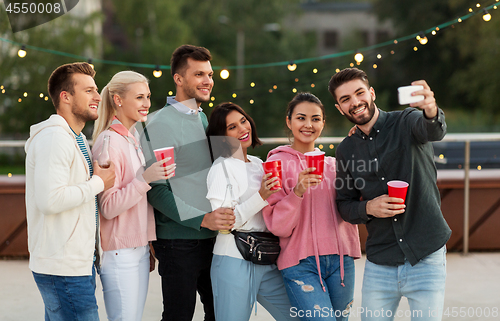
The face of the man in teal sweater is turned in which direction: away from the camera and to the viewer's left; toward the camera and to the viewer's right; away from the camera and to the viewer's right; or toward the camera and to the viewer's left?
toward the camera and to the viewer's right

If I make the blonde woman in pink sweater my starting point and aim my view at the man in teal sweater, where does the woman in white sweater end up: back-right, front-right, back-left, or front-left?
front-right

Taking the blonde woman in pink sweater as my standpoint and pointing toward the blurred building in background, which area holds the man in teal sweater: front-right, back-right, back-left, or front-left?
front-right

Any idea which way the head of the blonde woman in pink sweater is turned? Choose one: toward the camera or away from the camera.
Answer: toward the camera

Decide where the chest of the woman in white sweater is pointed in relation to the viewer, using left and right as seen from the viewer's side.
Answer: facing the viewer and to the right of the viewer

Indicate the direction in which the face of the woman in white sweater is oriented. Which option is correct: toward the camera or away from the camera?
toward the camera

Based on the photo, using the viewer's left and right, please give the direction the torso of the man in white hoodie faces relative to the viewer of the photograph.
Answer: facing to the right of the viewer

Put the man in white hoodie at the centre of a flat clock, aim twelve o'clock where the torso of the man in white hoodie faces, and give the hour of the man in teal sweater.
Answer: The man in teal sweater is roughly at 11 o'clock from the man in white hoodie.

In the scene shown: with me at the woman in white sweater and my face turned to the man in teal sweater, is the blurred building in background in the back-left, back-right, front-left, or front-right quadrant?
front-right

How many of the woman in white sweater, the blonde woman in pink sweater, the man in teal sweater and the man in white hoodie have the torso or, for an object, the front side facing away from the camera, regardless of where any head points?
0

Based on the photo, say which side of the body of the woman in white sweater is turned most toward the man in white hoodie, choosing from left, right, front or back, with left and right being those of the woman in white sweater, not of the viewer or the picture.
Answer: right

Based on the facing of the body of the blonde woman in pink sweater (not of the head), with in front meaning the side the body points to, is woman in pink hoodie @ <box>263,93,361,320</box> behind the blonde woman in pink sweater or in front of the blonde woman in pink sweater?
in front

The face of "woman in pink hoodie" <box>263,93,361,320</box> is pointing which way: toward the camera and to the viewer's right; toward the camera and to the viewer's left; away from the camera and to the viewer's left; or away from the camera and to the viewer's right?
toward the camera and to the viewer's right

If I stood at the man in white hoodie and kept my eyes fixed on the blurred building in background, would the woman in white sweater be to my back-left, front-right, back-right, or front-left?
front-right

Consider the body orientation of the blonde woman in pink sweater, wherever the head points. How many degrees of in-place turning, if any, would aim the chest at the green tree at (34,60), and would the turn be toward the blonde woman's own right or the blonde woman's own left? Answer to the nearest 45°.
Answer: approximately 135° to the blonde woman's own left
